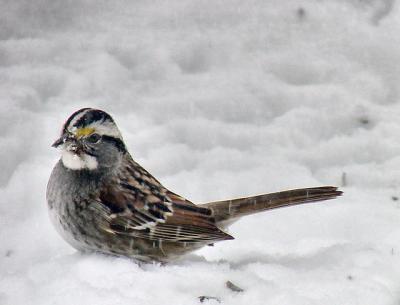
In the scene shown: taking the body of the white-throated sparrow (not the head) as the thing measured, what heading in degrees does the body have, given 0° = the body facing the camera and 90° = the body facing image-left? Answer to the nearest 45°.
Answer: approximately 90°
